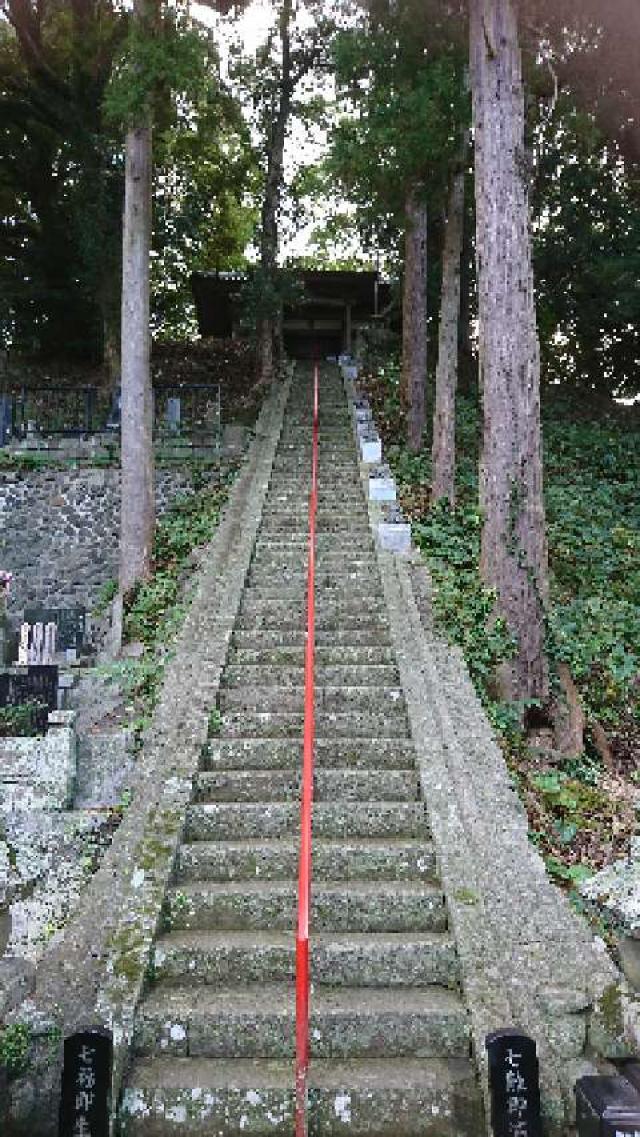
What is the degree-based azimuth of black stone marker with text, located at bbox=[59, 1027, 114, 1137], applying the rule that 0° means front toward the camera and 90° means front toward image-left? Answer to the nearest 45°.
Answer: approximately 0°

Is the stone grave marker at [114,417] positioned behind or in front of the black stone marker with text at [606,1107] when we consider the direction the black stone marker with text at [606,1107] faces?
behind

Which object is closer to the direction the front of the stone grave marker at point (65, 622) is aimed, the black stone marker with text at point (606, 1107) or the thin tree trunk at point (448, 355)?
the black stone marker with text

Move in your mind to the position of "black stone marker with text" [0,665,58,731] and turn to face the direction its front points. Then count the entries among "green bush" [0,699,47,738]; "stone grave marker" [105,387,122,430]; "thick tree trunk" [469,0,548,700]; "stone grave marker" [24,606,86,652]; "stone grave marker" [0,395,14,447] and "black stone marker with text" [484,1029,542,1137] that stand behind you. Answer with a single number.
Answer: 3

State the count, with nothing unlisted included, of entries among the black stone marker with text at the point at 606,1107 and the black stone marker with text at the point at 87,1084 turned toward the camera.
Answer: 2
